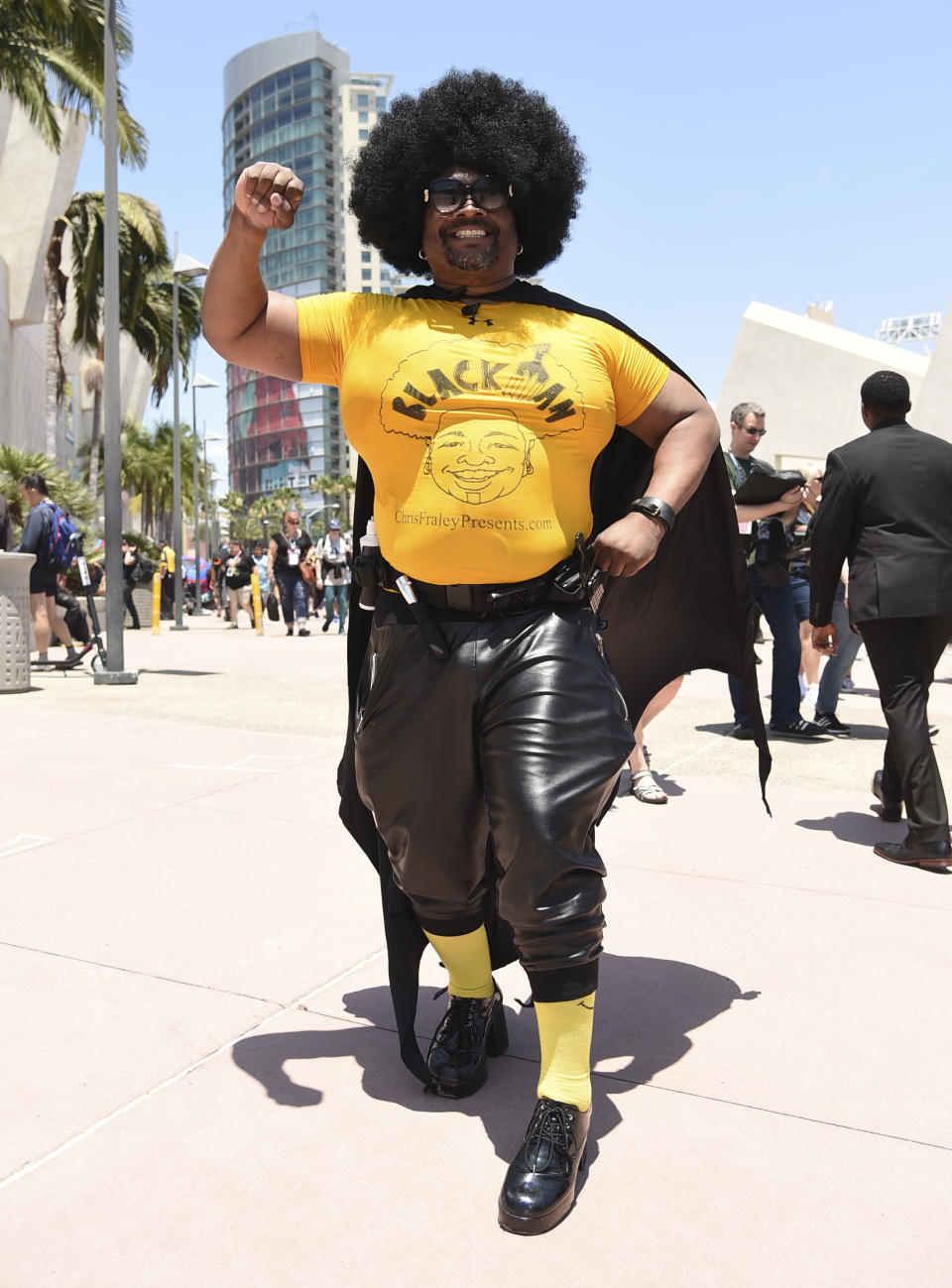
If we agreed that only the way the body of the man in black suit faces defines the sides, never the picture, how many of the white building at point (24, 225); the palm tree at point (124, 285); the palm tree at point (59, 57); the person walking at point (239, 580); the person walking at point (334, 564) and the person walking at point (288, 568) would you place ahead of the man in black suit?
6

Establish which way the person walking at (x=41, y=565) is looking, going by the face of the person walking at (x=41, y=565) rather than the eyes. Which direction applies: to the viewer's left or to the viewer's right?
to the viewer's left

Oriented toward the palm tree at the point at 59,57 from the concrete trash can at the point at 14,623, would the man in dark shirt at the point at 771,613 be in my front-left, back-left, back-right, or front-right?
back-right

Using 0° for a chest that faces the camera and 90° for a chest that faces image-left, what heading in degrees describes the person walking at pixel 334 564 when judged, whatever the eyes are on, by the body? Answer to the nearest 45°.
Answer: approximately 0°

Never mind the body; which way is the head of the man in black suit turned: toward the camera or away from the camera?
away from the camera

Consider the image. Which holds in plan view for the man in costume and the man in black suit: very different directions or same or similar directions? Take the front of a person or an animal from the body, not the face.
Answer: very different directions

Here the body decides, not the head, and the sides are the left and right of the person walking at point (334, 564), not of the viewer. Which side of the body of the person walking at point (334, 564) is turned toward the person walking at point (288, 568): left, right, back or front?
right

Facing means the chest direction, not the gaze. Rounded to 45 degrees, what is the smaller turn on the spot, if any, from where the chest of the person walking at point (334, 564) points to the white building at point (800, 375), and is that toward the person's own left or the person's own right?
approximately 135° to the person's own left

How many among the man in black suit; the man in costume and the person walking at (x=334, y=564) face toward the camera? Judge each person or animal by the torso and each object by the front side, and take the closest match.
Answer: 2

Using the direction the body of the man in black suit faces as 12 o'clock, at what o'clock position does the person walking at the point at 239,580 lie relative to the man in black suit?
The person walking is roughly at 12 o'clock from the man in black suit.

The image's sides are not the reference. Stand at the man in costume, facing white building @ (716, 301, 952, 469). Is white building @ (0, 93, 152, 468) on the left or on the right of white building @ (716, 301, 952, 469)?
left
